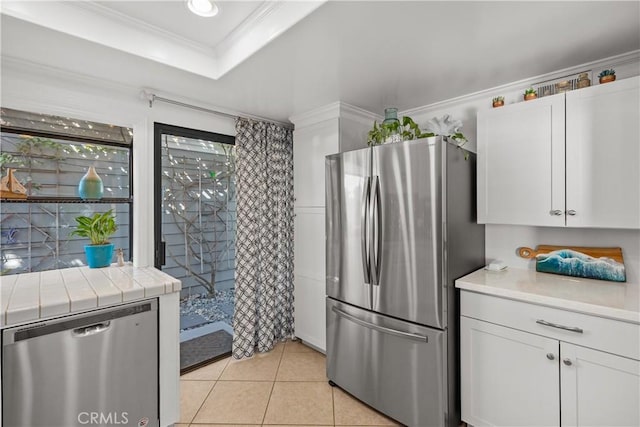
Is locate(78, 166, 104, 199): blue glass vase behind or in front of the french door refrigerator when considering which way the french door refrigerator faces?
in front

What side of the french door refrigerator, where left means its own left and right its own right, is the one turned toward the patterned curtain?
right

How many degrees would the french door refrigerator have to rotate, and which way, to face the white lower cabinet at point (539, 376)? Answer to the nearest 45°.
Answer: approximately 135° to its left

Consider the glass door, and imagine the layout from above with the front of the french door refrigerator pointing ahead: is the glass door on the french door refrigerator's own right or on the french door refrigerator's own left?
on the french door refrigerator's own right

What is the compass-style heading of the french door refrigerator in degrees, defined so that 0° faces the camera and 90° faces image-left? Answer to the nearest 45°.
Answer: approximately 45°

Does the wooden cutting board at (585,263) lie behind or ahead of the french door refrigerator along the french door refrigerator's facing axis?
behind
